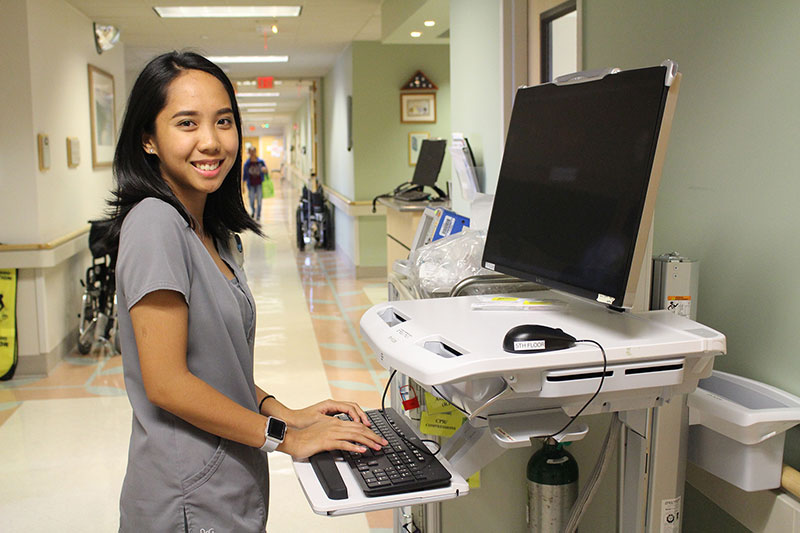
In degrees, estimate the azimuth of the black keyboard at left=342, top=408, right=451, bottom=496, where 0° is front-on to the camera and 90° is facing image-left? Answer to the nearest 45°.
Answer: approximately 90°

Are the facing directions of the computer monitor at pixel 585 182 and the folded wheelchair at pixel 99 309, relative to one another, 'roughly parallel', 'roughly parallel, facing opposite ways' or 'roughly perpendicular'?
roughly perpendicular

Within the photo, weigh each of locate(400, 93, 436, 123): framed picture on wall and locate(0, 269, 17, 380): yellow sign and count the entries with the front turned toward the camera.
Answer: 2

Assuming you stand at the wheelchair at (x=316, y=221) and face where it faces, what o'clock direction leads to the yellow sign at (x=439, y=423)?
The yellow sign is roughly at 12 o'clock from the wheelchair.

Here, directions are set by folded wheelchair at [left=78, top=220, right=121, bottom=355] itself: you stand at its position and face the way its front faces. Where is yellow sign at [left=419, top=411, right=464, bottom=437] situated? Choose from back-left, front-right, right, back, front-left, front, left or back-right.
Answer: front

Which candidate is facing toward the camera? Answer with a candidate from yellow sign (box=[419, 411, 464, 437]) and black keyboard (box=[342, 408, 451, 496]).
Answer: the yellow sign

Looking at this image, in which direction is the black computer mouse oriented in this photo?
to the viewer's right

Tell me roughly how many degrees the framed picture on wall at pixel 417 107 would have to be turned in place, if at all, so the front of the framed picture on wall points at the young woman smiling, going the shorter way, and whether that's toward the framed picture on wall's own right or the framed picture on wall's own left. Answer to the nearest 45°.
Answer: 0° — it already faces them

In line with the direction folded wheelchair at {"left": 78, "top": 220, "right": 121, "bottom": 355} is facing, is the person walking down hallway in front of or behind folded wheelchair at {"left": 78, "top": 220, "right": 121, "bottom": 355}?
behind

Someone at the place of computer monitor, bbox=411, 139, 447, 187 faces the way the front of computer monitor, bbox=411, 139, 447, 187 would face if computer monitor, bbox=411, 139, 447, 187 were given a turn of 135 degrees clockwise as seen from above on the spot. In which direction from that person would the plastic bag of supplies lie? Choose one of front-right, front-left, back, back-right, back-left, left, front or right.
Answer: back

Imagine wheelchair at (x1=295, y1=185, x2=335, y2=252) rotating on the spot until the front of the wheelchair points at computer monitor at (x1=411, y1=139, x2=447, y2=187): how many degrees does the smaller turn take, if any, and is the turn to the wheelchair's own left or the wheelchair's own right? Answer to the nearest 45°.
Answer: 0° — it already faces it

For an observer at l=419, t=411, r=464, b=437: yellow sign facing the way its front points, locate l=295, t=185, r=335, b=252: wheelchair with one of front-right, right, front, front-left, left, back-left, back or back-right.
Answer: back

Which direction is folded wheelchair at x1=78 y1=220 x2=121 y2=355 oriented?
toward the camera

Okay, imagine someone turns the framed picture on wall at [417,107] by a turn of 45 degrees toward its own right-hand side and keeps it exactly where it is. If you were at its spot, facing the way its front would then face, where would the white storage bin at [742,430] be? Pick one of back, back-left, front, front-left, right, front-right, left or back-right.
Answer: front-left
